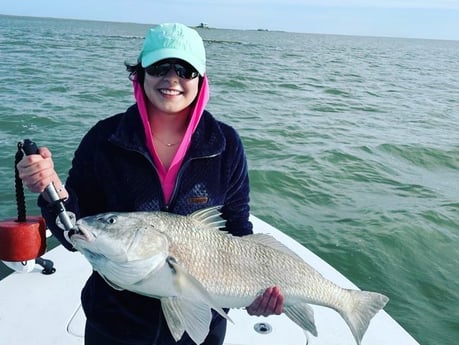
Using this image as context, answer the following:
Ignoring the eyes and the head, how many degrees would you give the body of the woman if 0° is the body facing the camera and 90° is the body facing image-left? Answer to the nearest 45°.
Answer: approximately 0°

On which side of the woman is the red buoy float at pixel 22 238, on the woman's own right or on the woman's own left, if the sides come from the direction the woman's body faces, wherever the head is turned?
on the woman's own right
